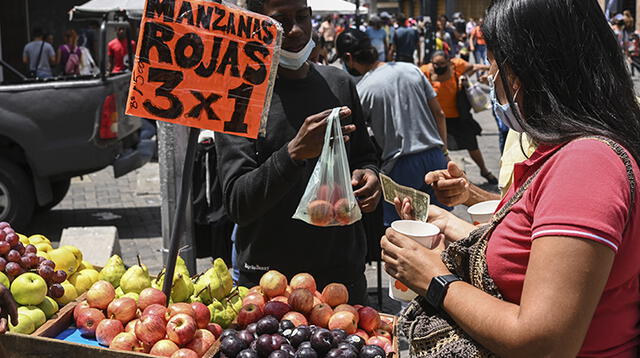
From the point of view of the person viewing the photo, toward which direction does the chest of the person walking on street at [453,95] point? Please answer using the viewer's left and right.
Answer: facing the viewer

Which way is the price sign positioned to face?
toward the camera

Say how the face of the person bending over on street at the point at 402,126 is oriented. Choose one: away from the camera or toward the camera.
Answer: away from the camera

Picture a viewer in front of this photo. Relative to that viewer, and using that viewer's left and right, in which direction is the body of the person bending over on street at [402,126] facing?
facing away from the viewer and to the left of the viewer

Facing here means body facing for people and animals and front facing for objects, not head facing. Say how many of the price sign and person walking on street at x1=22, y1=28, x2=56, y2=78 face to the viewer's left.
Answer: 0

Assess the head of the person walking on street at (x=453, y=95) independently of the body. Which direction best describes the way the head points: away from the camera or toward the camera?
toward the camera

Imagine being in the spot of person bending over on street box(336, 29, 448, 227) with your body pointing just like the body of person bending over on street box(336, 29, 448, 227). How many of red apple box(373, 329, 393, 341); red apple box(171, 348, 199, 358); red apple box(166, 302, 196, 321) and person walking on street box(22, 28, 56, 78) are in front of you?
1

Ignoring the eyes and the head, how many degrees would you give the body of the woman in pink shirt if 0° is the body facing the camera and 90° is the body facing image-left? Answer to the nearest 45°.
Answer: approximately 90°

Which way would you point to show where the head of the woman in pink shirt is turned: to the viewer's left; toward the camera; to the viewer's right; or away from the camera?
to the viewer's left

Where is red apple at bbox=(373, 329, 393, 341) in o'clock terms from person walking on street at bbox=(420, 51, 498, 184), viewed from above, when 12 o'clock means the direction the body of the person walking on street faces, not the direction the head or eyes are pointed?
The red apple is roughly at 12 o'clock from the person walking on street.
